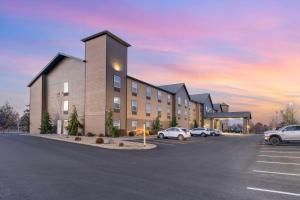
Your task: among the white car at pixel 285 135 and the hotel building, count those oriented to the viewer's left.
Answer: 1

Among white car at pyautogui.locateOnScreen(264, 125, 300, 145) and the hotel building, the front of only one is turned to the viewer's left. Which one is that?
the white car

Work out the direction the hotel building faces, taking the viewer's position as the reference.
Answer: facing the viewer and to the right of the viewer

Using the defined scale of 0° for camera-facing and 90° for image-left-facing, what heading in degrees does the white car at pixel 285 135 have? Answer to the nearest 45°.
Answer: approximately 90°

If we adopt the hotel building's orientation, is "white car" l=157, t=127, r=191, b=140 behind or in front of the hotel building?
in front

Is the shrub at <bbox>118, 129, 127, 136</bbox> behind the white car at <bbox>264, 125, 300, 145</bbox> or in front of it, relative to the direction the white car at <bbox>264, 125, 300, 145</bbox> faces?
in front

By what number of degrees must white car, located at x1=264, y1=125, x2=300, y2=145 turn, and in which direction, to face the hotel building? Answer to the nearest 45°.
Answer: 0° — it already faces it

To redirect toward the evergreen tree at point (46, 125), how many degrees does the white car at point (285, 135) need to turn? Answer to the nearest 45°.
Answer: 0° — it already faces it

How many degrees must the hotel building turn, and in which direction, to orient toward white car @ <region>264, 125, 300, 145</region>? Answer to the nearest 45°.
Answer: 0° — it already faces it

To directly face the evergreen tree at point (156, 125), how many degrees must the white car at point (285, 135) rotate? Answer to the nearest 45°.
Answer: approximately 45° to its right

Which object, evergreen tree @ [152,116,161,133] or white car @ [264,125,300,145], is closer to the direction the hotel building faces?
the white car

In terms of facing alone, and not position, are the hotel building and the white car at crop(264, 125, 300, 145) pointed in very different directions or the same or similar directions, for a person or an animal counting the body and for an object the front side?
very different directions
